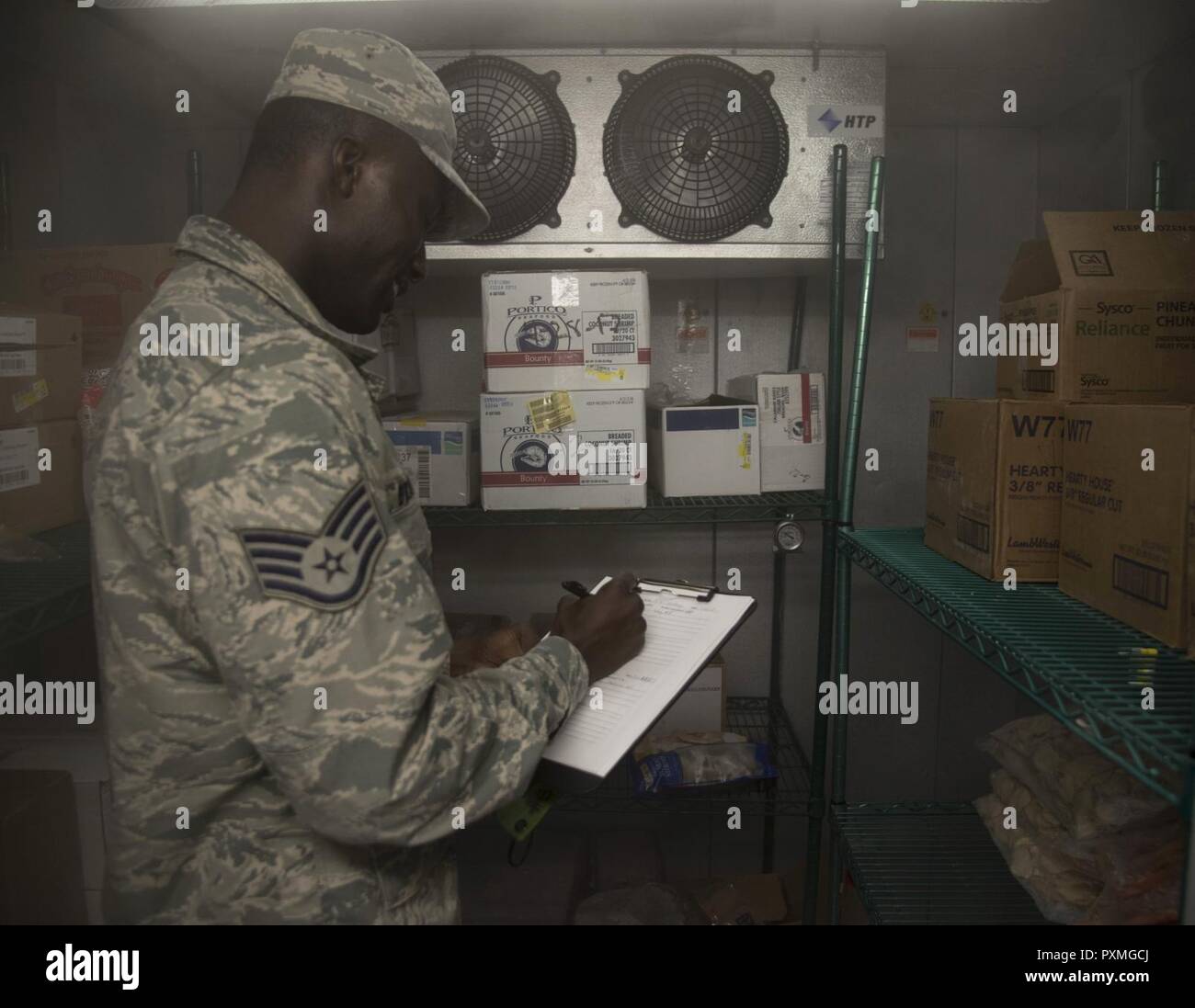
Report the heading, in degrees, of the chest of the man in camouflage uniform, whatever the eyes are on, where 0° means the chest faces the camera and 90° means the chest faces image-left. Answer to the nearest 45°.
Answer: approximately 270°

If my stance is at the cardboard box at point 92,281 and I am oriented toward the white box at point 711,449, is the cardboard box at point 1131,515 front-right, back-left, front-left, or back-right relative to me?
front-right

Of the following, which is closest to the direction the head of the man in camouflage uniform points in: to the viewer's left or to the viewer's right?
to the viewer's right

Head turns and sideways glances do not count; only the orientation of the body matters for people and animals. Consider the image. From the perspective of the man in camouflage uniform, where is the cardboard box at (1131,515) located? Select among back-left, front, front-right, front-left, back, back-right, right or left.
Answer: front

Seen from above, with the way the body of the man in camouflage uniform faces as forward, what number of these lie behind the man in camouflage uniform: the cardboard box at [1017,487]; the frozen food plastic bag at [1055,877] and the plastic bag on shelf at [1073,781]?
0

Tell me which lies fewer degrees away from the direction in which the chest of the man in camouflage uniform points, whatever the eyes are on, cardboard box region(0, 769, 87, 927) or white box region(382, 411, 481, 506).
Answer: the white box

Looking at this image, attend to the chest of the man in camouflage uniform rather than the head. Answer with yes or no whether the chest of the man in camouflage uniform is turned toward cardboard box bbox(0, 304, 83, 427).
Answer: no

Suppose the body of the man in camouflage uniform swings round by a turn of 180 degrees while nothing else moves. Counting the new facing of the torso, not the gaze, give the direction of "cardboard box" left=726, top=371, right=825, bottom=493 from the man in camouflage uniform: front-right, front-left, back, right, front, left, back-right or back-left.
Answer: back-right

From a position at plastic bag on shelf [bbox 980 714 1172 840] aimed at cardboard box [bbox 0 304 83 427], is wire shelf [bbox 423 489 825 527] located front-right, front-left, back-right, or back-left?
front-right

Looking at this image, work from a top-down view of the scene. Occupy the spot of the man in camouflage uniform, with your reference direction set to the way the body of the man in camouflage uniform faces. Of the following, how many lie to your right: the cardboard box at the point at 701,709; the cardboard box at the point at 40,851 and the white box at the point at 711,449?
0

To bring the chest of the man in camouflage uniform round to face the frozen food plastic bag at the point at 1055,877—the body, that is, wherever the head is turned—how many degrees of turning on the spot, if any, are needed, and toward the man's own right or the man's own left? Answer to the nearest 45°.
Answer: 0° — they already face it
